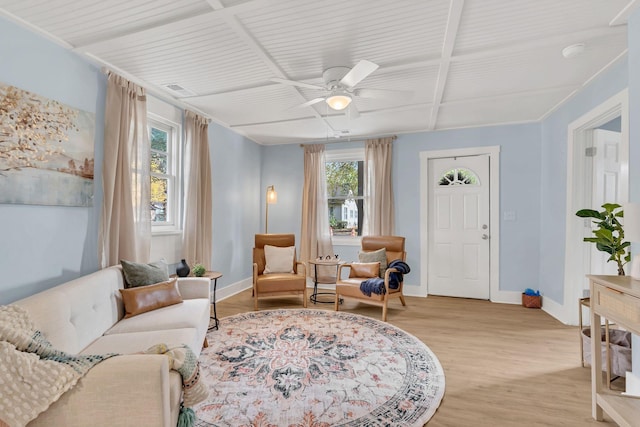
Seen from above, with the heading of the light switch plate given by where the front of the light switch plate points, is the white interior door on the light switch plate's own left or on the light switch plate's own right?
on the light switch plate's own left

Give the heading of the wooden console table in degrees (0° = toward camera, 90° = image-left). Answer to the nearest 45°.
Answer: approximately 45°

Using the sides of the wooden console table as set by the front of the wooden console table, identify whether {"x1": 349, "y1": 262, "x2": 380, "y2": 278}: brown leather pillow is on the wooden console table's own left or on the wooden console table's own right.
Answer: on the wooden console table's own right

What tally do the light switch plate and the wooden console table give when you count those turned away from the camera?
0

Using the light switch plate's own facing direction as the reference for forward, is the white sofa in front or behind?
in front

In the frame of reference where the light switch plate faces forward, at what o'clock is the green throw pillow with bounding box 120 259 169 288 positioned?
The green throw pillow is roughly at 1 o'clock from the light switch plate.

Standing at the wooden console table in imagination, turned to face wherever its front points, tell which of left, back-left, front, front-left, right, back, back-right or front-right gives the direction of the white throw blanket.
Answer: front

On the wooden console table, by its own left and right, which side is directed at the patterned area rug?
front

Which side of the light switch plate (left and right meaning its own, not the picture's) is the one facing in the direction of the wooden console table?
front

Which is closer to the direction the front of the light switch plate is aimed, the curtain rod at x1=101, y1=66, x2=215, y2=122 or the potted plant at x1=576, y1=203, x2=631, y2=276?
the potted plant

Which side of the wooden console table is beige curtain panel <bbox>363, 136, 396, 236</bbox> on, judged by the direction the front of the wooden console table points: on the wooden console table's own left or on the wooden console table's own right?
on the wooden console table's own right

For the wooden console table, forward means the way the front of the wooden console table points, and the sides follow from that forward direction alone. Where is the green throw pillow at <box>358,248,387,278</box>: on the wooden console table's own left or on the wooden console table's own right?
on the wooden console table's own right

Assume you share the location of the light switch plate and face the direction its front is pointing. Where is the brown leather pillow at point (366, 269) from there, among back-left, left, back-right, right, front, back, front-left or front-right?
front-right

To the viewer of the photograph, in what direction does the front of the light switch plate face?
facing the viewer

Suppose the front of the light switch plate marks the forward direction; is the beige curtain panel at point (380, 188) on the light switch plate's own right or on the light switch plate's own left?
on the light switch plate's own right
